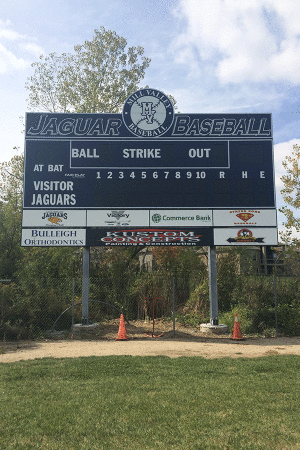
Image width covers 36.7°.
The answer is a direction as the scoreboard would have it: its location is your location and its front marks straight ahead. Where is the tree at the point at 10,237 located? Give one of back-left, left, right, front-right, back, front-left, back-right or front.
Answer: back-right

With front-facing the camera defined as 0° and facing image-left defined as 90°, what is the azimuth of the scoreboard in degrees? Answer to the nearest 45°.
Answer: approximately 0°
